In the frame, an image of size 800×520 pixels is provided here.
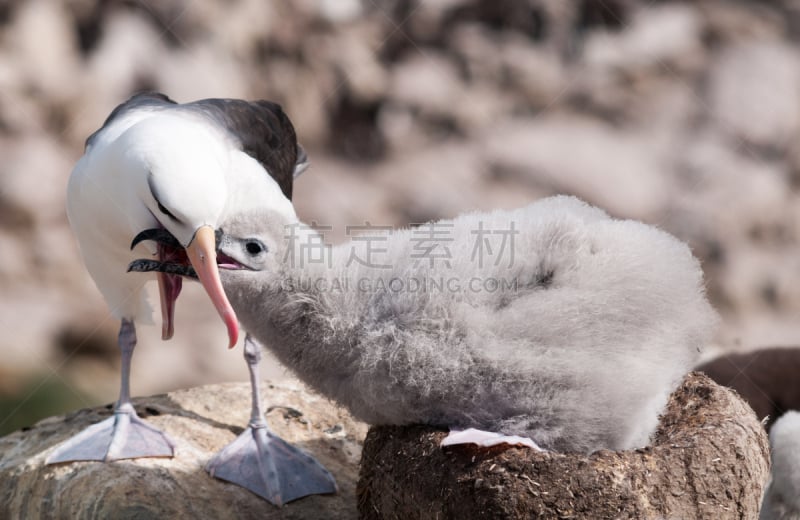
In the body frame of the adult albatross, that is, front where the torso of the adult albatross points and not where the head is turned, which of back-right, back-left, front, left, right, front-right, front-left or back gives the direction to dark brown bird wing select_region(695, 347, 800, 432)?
left

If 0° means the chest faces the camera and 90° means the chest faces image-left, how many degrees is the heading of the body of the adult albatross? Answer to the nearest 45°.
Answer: approximately 0°

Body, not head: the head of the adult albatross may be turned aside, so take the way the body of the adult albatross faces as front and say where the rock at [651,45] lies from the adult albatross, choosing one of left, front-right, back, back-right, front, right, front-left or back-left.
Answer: back-left

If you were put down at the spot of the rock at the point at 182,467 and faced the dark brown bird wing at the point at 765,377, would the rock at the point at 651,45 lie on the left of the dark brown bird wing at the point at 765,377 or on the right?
left

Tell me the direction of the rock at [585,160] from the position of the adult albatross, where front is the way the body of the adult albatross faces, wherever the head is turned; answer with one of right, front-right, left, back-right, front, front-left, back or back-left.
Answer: back-left

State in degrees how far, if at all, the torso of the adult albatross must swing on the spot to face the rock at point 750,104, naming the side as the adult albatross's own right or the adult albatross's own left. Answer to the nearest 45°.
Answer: approximately 135° to the adult albatross's own left
